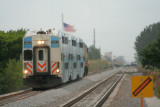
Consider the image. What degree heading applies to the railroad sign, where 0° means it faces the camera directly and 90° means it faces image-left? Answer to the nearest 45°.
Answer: approximately 0°

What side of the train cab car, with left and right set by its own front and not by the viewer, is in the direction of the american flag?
back

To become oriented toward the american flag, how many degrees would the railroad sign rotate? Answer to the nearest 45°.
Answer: approximately 180°

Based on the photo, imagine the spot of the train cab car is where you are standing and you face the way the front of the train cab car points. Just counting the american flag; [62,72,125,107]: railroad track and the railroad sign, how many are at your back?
1

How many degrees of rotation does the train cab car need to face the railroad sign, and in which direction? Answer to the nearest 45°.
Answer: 0° — it already faces it

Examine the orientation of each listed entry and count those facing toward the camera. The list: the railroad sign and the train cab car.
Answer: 2

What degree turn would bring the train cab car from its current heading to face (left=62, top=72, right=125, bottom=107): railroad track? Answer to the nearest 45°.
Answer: approximately 45° to its left
